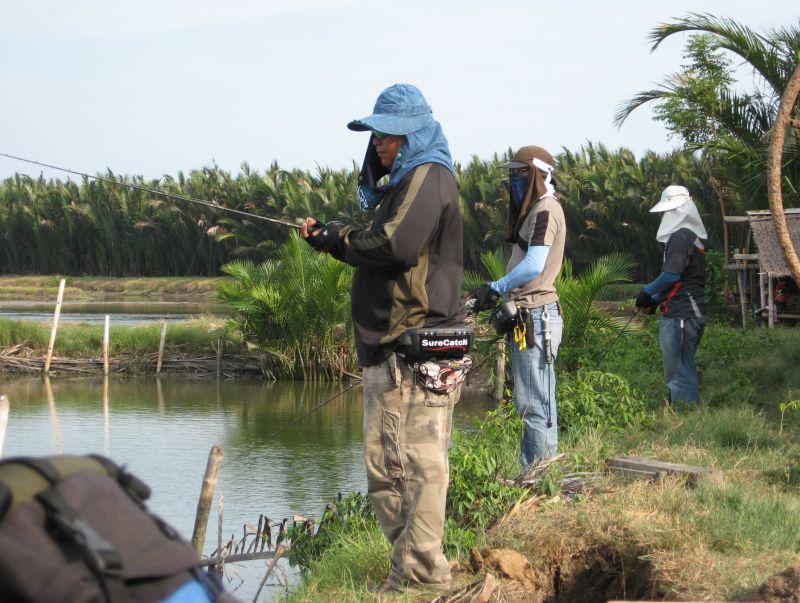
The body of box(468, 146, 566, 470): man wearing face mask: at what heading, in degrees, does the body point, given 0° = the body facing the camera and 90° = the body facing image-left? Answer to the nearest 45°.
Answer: approximately 90°

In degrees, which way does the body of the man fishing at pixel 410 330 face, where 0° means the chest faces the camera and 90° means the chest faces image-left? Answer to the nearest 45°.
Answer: approximately 90°

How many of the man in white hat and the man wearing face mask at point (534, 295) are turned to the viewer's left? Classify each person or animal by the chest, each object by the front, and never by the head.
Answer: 2

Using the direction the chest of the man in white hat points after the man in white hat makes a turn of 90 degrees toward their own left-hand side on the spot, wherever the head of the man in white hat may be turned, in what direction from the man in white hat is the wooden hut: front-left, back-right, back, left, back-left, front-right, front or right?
back

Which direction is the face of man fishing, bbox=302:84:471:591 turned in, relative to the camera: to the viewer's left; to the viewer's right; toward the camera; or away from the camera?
to the viewer's left

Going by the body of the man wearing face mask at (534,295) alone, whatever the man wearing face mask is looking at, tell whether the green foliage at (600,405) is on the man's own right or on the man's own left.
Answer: on the man's own right

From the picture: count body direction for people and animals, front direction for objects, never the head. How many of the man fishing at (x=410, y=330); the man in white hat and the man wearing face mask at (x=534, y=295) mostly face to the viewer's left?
3

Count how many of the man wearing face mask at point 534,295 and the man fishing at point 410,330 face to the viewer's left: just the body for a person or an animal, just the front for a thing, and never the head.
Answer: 2

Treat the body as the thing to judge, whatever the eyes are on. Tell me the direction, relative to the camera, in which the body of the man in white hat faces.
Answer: to the viewer's left
